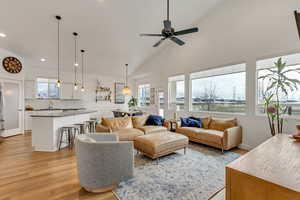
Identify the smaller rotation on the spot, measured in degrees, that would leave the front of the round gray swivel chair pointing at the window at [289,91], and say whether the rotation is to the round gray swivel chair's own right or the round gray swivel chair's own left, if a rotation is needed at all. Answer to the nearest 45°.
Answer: approximately 45° to the round gray swivel chair's own right

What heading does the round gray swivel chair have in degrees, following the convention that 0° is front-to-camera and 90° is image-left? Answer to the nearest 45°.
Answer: approximately 225°

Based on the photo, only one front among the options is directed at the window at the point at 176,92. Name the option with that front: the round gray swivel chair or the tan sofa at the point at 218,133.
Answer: the round gray swivel chair

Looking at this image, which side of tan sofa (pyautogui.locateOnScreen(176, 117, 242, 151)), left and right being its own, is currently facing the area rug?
front

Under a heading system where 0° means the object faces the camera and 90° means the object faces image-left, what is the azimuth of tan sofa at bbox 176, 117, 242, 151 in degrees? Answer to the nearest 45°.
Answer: approximately 45°

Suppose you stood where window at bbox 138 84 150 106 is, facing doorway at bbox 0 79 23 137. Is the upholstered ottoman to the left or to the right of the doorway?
left

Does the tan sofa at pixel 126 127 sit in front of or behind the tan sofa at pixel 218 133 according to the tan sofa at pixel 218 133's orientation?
in front

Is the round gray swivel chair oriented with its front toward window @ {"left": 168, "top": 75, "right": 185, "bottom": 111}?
yes

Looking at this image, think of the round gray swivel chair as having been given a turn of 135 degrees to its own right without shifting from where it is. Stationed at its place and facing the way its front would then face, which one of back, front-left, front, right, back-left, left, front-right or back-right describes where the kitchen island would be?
back-right

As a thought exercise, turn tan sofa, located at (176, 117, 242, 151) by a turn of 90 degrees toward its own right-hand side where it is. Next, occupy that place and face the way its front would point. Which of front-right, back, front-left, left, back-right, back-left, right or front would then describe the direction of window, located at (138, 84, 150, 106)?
front

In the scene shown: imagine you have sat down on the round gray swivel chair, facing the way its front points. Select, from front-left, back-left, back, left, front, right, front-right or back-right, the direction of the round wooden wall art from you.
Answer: left

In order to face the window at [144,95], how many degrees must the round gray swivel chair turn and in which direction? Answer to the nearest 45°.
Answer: approximately 45° to its left

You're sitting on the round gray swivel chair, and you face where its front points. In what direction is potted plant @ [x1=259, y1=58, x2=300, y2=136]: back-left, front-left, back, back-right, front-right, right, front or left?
front-right

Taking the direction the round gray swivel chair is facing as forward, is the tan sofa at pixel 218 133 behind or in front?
in front
